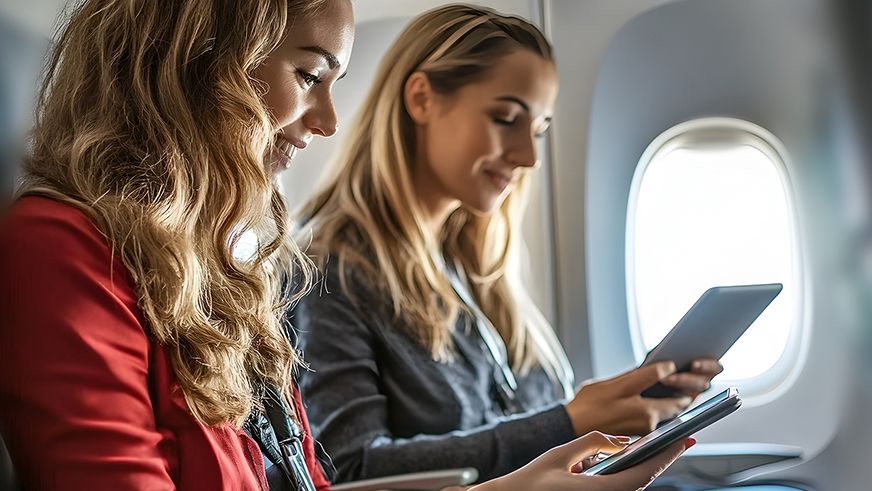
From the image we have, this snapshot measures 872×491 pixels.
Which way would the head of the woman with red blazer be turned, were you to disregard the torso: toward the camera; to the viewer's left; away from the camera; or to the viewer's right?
to the viewer's right

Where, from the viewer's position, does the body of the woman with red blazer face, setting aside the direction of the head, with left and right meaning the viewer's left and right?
facing to the right of the viewer
